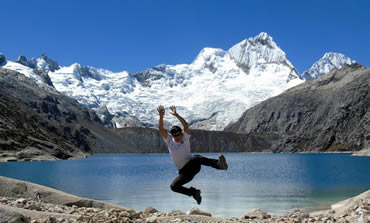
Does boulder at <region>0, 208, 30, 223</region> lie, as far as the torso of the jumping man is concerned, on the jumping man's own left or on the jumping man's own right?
on the jumping man's own right

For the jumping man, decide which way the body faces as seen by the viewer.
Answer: toward the camera
